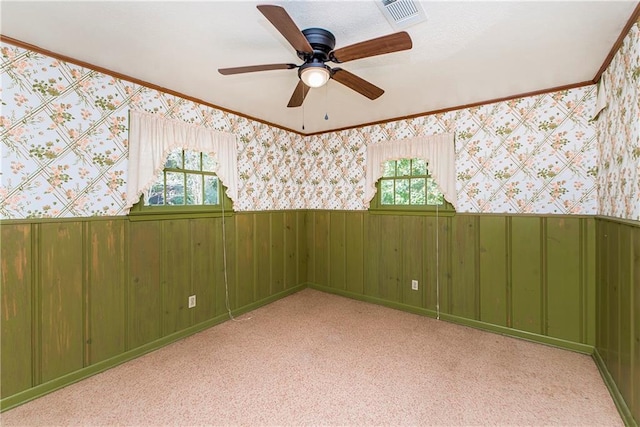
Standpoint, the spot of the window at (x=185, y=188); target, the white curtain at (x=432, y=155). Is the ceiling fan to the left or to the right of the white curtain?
right

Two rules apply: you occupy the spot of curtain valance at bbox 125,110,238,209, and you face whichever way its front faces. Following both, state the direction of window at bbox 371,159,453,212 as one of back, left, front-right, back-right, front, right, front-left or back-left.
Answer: front-left

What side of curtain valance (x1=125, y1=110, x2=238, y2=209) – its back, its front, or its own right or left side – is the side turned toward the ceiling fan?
front

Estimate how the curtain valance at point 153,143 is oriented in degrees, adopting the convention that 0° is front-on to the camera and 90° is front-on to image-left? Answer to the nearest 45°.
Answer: approximately 315°

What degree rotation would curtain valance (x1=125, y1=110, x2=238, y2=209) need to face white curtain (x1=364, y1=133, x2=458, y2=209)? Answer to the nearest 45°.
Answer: approximately 45° to its left
